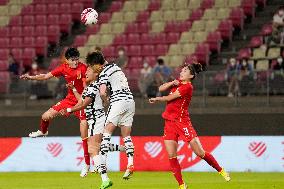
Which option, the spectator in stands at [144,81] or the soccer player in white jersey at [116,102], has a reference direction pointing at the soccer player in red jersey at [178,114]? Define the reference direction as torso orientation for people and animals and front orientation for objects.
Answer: the spectator in stands

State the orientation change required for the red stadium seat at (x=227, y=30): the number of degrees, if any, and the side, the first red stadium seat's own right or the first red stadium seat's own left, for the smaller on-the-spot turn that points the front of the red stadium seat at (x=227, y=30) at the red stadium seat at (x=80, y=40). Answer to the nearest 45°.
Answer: approximately 45° to the first red stadium seat's own right

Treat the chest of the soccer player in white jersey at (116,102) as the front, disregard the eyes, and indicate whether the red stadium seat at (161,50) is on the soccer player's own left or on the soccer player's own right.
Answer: on the soccer player's own right

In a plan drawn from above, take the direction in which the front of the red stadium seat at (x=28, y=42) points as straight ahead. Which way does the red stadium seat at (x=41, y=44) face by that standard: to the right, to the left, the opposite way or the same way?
the same way

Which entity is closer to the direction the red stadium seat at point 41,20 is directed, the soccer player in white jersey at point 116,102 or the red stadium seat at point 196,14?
the soccer player in white jersey

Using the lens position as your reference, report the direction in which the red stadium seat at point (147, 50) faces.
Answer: facing the viewer and to the left of the viewer

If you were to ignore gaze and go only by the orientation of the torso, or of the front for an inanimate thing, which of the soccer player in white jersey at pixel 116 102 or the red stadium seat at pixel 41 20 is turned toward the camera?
the red stadium seat

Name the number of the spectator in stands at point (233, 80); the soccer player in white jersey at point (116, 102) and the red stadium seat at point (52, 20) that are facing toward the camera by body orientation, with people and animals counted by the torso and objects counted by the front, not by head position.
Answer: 2

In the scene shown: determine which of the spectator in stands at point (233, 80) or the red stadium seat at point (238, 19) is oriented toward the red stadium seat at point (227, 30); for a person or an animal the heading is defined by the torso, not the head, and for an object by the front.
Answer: the red stadium seat at point (238, 19)

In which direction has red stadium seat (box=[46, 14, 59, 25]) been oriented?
toward the camera

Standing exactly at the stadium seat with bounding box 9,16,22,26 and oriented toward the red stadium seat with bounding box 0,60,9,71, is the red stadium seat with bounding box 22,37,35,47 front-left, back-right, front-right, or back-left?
front-left

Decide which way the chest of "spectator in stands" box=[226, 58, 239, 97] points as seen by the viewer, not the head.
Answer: toward the camera

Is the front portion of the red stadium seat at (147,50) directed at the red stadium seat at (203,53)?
no

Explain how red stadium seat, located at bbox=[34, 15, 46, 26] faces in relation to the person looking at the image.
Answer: facing the viewer

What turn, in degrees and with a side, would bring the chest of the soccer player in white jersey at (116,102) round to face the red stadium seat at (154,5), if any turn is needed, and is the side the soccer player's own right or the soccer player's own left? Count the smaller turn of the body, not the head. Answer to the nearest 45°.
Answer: approximately 45° to the soccer player's own right

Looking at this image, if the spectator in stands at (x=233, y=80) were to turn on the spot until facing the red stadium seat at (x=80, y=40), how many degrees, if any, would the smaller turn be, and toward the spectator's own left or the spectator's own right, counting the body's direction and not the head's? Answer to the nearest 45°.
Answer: approximately 135° to the spectator's own right
